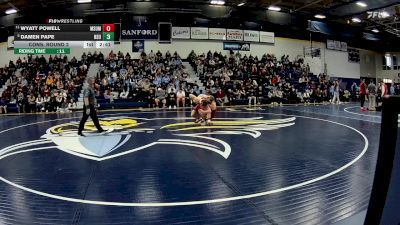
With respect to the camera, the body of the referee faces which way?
to the viewer's right

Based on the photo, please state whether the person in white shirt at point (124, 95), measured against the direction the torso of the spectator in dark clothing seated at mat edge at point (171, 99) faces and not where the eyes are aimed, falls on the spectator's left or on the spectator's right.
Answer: on the spectator's right

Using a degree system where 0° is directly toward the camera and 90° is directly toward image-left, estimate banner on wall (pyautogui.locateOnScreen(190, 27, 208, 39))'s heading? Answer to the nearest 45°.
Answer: approximately 0°

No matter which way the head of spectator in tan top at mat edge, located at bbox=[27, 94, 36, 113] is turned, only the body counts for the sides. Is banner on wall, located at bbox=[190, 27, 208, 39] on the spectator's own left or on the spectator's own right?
on the spectator's own left

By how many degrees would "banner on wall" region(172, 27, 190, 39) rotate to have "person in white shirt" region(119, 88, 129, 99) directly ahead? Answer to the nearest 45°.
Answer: approximately 45° to its right
